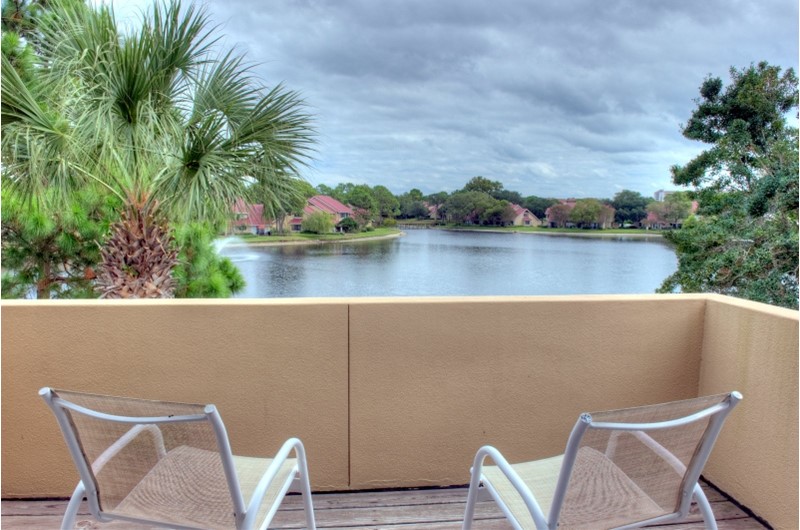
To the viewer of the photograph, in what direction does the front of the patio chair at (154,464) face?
facing away from the viewer and to the right of the viewer

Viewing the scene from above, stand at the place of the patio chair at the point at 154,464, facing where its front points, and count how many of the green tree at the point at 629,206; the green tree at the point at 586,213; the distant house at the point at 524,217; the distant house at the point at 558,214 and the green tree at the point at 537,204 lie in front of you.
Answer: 5

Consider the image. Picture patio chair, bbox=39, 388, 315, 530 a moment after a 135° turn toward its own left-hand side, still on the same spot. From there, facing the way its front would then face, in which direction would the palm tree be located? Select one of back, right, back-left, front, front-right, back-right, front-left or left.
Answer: right

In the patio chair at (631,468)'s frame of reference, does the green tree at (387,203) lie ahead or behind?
ahead

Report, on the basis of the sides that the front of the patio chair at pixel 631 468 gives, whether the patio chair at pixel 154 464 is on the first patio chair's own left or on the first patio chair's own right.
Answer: on the first patio chair's own left

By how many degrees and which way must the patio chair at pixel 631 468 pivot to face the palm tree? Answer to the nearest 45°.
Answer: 0° — it already faces it

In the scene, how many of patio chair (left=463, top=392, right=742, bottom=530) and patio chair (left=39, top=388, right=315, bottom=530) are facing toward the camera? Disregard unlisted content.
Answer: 0

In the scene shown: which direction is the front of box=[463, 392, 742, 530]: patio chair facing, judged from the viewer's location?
facing away from the viewer and to the left of the viewer

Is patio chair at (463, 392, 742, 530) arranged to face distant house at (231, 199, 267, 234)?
yes

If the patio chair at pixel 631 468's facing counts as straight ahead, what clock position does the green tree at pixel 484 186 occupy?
The green tree is roughly at 1 o'clock from the patio chair.

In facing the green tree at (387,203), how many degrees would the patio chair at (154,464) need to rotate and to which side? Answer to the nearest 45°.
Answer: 0° — it already faces it

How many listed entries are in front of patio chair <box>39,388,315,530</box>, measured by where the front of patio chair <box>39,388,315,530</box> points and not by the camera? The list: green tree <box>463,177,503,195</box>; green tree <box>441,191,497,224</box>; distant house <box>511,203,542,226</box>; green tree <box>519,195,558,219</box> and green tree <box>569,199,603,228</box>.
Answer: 5

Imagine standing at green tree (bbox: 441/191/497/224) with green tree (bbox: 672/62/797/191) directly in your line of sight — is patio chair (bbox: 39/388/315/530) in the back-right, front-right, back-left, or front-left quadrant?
front-right

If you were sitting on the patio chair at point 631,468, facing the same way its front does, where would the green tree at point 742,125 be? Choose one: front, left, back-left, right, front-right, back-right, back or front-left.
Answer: front-right

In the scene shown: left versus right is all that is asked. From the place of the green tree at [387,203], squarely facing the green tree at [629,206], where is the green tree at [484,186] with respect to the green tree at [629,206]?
left

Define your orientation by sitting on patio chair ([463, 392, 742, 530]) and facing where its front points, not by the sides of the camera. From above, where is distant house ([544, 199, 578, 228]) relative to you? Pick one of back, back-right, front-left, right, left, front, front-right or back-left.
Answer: front-right

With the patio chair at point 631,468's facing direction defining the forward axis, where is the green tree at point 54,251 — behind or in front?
in front
